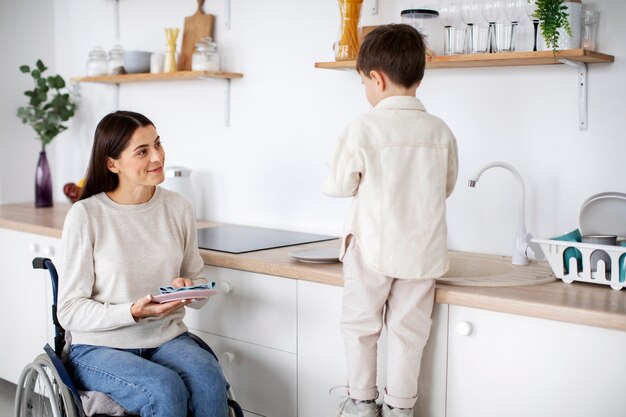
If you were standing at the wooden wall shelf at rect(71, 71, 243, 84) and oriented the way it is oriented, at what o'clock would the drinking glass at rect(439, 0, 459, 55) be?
The drinking glass is roughly at 9 o'clock from the wooden wall shelf.

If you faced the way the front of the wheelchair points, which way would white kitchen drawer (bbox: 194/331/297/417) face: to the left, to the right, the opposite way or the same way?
to the right

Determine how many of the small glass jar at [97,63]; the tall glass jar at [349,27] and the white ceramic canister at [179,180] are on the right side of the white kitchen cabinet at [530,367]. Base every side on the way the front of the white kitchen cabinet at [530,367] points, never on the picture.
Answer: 3

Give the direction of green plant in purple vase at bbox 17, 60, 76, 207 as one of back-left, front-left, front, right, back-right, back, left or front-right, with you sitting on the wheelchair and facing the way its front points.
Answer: back-left

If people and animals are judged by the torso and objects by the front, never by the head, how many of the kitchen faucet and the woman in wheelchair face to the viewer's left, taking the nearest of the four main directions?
1

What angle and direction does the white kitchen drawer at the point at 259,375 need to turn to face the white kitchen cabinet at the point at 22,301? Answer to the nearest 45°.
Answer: approximately 90° to its right

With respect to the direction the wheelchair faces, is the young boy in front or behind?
in front

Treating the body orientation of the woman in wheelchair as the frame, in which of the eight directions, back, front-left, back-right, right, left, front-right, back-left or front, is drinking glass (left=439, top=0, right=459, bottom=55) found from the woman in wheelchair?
front-left

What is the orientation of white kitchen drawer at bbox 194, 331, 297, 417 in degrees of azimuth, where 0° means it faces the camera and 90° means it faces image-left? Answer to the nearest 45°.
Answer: approximately 45°

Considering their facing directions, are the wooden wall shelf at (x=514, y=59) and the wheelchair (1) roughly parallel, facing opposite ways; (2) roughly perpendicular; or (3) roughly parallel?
roughly perpendicular

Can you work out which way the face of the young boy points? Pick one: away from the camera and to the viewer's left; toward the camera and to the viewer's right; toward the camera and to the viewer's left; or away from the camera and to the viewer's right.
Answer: away from the camera and to the viewer's left

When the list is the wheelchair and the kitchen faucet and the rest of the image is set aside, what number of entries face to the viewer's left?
1
